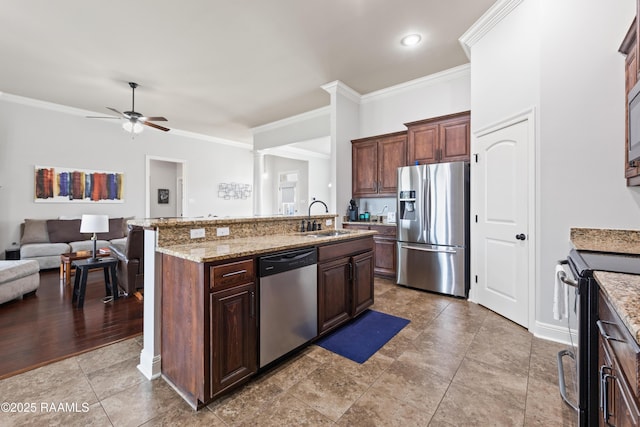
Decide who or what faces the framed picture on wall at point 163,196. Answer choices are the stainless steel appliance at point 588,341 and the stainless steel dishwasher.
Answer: the stainless steel appliance

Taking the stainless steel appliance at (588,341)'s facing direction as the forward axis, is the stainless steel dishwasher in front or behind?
in front

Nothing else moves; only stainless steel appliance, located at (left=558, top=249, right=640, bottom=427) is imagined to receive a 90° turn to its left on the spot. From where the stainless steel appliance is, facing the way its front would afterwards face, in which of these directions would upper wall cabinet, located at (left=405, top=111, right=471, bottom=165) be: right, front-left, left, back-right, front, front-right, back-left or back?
back-right

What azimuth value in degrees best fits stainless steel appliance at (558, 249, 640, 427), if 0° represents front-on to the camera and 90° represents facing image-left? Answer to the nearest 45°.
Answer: approximately 90°

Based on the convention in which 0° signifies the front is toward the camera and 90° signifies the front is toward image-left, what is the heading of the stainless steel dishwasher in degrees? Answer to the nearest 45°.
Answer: approximately 315°

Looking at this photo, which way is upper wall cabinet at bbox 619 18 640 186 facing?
to the viewer's left

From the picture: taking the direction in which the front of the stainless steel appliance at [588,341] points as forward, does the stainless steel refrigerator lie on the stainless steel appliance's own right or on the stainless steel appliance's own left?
on the stainless steel appliance's own right

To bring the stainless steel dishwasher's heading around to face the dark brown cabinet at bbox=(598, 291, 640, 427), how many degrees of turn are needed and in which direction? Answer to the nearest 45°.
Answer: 0° — it already faces it

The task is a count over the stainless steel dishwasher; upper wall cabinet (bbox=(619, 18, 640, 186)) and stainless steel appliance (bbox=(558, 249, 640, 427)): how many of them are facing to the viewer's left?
2

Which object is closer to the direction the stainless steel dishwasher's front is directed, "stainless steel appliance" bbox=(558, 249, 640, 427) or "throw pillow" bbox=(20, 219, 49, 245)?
the stainless steel appliance

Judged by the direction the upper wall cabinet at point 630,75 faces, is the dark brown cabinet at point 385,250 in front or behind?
in front

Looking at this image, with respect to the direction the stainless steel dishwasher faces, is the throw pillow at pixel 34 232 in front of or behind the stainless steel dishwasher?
behind

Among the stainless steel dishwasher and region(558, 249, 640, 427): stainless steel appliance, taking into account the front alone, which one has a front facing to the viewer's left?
the stainless steel appliance
